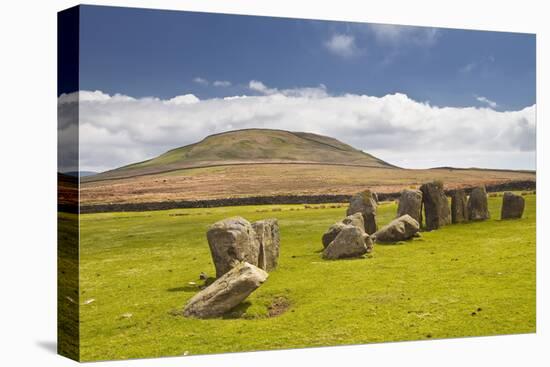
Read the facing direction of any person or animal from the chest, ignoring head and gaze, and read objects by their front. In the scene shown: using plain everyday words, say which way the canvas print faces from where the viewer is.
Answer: facing the viewer and to the right of the viewer
